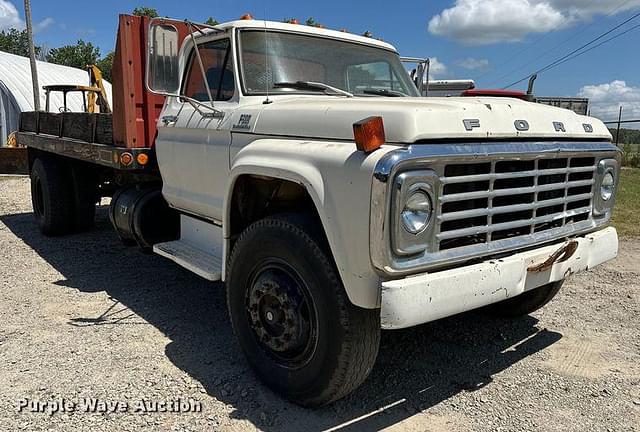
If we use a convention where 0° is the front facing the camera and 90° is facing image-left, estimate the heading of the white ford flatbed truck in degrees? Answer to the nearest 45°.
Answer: approximately 315°

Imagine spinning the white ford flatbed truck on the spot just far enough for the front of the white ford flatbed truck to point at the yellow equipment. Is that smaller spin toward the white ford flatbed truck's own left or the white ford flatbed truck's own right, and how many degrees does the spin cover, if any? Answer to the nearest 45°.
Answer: approximately 180°

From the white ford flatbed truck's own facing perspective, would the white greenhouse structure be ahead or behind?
behind
